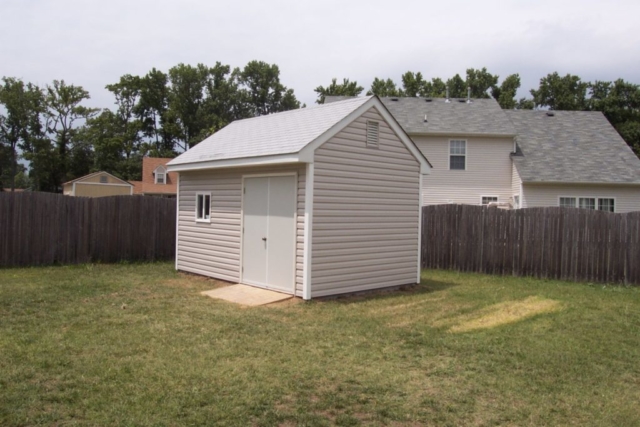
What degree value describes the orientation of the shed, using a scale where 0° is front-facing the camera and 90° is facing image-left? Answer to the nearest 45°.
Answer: approximately 45°

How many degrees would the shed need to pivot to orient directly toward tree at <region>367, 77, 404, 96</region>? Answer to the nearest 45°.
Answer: approximately 135° to its right

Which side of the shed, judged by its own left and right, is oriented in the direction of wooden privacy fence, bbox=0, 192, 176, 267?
right

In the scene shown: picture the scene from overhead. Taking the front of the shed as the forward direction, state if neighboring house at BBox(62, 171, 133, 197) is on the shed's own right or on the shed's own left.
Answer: on the shed's own right

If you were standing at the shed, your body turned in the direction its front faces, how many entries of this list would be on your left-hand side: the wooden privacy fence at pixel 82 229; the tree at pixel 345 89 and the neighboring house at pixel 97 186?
0

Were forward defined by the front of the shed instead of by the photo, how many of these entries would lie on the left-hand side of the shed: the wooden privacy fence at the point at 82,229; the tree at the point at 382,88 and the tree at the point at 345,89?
0

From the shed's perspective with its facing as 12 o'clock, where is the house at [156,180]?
The house is roughly at 4 o'clock from the shed.

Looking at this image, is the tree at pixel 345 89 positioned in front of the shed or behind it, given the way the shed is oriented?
behind

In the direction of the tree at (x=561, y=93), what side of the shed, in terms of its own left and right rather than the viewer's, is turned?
back

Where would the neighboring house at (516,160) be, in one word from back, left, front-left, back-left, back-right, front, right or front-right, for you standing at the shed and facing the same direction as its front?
back

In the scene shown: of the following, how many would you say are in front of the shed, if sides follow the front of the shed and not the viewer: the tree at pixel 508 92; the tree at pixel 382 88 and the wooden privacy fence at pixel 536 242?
0

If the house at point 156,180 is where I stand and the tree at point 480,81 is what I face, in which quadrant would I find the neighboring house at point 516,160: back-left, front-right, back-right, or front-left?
front-right
